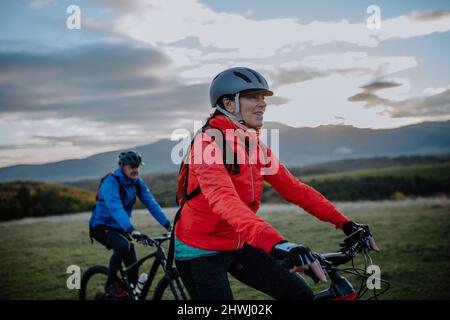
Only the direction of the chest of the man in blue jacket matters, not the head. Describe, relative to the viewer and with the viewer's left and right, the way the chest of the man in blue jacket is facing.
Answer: facing the viewer and to the right of the viewer

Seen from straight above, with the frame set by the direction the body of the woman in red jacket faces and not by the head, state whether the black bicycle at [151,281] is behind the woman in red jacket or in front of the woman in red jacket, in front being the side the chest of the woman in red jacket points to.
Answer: behind

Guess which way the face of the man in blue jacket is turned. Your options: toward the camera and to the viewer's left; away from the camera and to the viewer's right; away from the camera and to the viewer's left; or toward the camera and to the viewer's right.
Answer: toward the camera and to the viewer's right

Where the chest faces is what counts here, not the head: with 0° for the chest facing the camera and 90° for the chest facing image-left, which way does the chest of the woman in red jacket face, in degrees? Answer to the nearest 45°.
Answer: approximately 315°

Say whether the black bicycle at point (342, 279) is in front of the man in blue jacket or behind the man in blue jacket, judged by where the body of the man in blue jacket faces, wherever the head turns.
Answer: in front

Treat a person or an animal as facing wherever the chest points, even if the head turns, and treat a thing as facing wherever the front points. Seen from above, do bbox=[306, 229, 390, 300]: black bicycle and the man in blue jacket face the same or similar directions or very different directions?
same or similar directions

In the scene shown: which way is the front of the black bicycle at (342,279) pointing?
to the viewer's right
